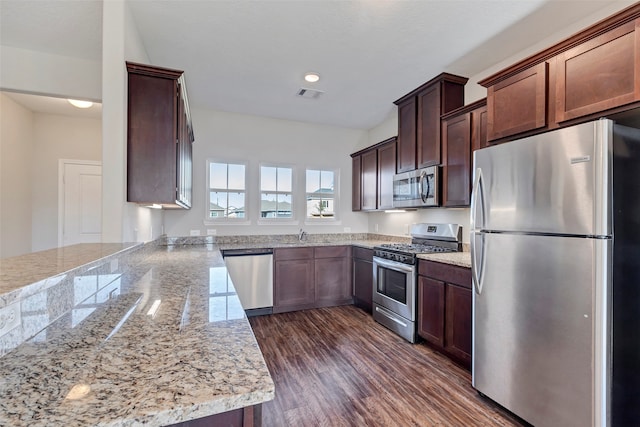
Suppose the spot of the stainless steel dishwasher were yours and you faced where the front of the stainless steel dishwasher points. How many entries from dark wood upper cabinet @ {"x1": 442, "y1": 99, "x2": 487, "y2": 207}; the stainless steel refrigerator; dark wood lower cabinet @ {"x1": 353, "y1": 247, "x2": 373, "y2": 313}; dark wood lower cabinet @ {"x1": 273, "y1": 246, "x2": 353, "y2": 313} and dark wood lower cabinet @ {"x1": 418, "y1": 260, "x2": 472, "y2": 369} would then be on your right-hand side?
0

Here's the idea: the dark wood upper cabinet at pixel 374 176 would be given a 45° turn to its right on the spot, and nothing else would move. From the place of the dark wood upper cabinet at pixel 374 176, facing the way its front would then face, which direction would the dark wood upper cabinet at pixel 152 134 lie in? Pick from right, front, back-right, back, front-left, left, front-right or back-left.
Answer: front-left

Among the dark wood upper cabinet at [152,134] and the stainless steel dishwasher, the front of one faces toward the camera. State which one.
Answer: the stainless steel dishwasher

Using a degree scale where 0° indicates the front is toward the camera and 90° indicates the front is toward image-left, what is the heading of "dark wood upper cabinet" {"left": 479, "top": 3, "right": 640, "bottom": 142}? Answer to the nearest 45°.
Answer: approximately 45°

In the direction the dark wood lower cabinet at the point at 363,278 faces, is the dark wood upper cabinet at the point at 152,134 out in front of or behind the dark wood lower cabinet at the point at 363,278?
in front

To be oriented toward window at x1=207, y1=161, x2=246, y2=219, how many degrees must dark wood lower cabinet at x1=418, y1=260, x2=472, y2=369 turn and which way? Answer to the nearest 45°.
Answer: approximately 45° to its right

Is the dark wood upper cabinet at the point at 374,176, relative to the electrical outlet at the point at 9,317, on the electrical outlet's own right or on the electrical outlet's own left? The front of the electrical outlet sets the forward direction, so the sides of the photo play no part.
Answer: on the electrical outlet's own left

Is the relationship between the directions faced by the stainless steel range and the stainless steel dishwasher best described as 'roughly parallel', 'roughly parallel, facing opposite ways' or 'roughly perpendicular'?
roughly perpendicular

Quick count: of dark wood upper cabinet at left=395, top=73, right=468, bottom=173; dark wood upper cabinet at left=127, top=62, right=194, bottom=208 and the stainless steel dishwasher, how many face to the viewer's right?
1

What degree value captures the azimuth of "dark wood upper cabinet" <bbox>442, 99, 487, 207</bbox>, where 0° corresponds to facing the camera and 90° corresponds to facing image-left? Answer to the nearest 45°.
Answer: approximately 45°

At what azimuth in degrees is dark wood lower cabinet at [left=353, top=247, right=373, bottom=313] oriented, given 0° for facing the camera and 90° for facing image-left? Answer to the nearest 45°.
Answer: approximately 45°

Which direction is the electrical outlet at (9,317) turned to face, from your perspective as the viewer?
facing the viewer and to the right of the viewer

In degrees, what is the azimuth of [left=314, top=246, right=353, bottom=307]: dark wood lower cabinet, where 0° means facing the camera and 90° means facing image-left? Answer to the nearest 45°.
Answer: approximately 0°

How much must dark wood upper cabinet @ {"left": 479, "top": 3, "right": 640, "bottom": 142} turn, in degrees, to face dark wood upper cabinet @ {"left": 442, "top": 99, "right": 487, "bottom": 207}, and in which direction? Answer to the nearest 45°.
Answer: approximately 90° to its right

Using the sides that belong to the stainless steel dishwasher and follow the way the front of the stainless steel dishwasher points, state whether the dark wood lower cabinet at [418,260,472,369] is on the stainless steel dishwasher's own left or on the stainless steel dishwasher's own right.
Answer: on the stainless steel dishwasher's own left

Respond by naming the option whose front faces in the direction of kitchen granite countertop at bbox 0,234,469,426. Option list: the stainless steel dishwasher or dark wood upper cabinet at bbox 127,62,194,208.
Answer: the stainless steel dishwasher

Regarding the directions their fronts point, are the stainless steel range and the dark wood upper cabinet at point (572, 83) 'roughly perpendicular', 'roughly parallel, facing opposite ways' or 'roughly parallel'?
roughly parallel

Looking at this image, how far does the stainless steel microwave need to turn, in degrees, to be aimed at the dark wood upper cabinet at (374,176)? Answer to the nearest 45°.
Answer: approximately 90° to its right

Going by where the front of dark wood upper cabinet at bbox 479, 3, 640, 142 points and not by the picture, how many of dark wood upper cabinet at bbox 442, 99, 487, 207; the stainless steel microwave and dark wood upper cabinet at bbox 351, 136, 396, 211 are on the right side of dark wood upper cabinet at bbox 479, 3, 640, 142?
3

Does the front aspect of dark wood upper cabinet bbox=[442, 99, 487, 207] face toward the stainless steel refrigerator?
no

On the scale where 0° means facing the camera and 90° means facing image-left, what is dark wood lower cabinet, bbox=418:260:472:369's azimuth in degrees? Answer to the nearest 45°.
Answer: approximately 45°

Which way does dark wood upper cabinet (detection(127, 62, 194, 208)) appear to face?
to the viewer's right
